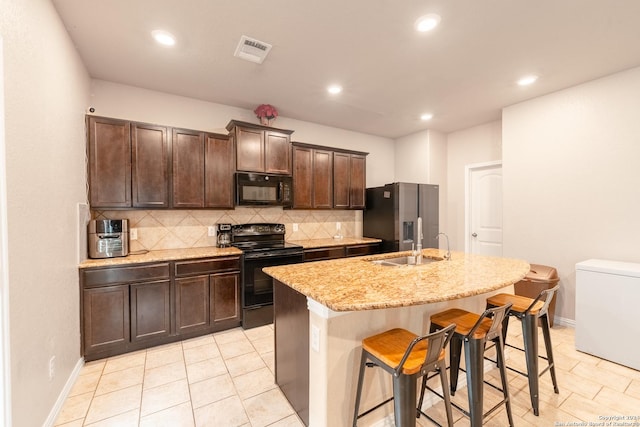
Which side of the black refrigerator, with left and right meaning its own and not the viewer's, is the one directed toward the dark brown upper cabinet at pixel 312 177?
right

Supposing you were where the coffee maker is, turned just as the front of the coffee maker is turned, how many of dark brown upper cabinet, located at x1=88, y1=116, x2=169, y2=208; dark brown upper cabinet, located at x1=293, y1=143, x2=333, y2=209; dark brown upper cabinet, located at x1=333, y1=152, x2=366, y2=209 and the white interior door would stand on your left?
3

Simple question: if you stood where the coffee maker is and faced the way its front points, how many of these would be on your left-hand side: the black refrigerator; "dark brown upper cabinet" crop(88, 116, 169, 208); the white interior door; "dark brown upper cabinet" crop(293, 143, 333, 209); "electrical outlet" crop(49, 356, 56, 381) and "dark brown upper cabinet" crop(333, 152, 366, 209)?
4

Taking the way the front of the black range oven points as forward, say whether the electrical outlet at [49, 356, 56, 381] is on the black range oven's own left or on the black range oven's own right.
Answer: on the black range oven's own right

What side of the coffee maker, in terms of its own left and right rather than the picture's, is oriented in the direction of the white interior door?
left
